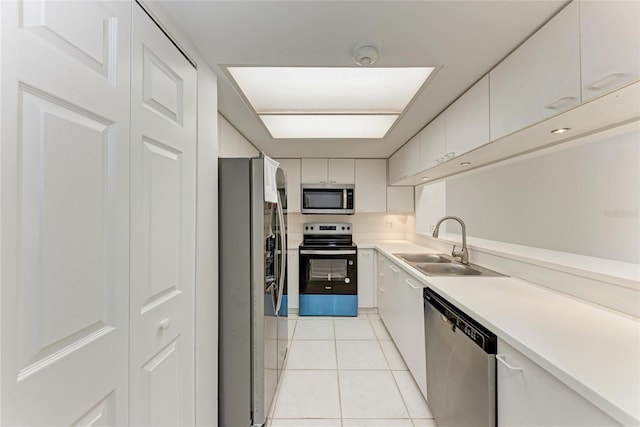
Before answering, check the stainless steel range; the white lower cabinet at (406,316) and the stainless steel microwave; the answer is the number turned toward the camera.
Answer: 2

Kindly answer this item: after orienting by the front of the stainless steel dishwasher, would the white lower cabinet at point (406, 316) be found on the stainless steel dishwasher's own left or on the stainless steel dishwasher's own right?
on the stainless steel dishwasher's own right

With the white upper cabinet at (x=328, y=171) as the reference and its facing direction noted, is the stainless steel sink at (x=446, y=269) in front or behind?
in front

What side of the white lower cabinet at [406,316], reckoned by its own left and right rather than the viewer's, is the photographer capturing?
left

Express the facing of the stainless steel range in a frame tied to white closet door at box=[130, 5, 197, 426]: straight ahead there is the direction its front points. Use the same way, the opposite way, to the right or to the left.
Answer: to the right

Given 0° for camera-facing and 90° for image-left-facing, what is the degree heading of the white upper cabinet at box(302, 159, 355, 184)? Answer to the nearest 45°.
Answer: approximately 0°

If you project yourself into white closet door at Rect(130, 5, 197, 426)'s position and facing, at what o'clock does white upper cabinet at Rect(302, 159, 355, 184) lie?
The white upper cabinet is roughly at 9 o'clock from the white closet door.
